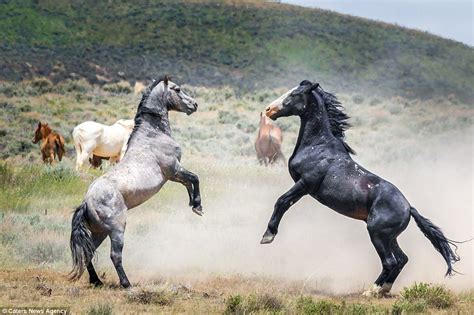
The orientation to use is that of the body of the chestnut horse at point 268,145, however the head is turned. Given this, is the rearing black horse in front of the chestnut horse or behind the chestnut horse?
behind

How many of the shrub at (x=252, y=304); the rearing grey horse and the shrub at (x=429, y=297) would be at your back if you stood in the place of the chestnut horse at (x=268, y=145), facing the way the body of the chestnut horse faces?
3

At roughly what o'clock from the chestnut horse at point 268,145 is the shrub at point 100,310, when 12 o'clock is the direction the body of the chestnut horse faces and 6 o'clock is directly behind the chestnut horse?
The shrub is roughly at 6 o'clock from the chestnut horse.

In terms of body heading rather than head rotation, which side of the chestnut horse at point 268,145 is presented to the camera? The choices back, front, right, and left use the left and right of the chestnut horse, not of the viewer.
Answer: back
